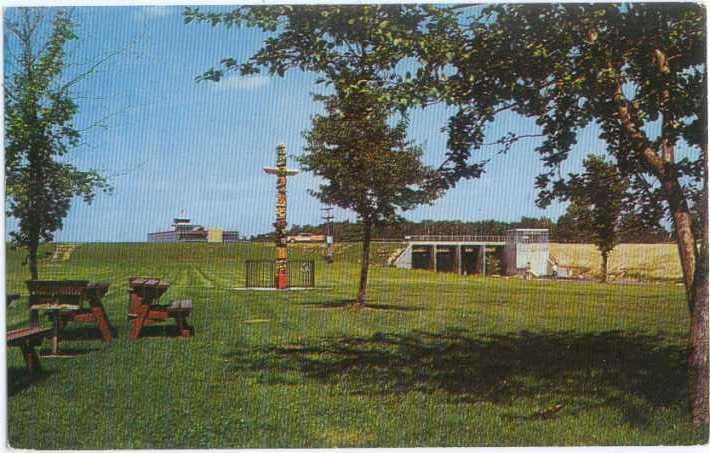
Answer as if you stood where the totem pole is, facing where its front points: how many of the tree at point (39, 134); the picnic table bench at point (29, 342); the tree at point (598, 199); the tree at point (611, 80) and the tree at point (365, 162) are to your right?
2

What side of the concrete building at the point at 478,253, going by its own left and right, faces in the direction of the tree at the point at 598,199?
left

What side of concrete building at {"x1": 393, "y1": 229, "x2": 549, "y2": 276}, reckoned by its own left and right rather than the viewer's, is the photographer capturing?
front

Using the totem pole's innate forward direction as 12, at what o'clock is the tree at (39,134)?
The tree is roughly at 3 o'clock from the totem pole.

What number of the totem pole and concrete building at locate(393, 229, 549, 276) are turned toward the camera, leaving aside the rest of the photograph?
2

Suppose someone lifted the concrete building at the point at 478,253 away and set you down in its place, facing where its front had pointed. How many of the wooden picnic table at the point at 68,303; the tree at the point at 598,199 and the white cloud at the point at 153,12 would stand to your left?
1

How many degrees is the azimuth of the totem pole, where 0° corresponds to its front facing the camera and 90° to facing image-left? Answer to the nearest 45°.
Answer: approximately 0°

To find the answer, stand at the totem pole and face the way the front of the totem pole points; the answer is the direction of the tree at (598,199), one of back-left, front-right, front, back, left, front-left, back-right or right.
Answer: left

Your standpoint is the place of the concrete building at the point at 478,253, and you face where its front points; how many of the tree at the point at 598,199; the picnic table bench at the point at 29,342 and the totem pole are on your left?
1
